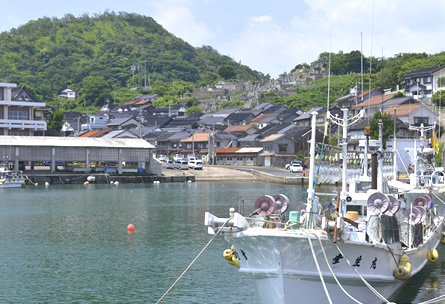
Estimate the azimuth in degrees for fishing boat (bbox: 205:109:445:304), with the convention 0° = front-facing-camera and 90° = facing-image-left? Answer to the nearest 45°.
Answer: approximately 45°
